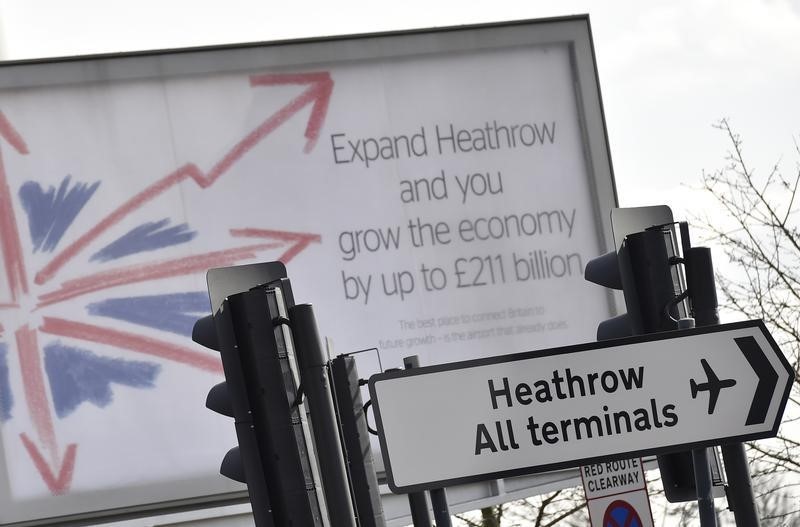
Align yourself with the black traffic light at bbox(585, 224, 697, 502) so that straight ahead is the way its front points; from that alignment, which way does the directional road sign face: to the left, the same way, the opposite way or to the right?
to the left

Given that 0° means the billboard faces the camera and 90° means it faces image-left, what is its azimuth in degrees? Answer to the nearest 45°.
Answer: approximately 0°

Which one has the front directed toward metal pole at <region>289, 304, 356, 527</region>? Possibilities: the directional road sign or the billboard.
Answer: the billboard

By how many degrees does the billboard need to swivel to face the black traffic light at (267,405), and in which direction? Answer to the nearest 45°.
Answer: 0° — it already faces it

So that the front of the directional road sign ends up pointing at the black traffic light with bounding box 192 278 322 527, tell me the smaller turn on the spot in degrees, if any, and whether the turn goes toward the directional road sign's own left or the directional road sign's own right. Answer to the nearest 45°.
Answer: approximately 90° to the directional road sign's own right

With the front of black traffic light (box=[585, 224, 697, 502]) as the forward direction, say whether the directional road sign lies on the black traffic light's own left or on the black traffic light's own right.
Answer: on the black traffic light's own left

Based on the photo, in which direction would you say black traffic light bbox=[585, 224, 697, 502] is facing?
to the viewer's left

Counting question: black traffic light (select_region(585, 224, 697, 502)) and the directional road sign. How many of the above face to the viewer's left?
1

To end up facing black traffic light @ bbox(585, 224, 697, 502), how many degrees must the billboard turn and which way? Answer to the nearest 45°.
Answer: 0° — it already faces it

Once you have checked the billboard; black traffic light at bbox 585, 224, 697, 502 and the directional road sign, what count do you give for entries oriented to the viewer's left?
1
